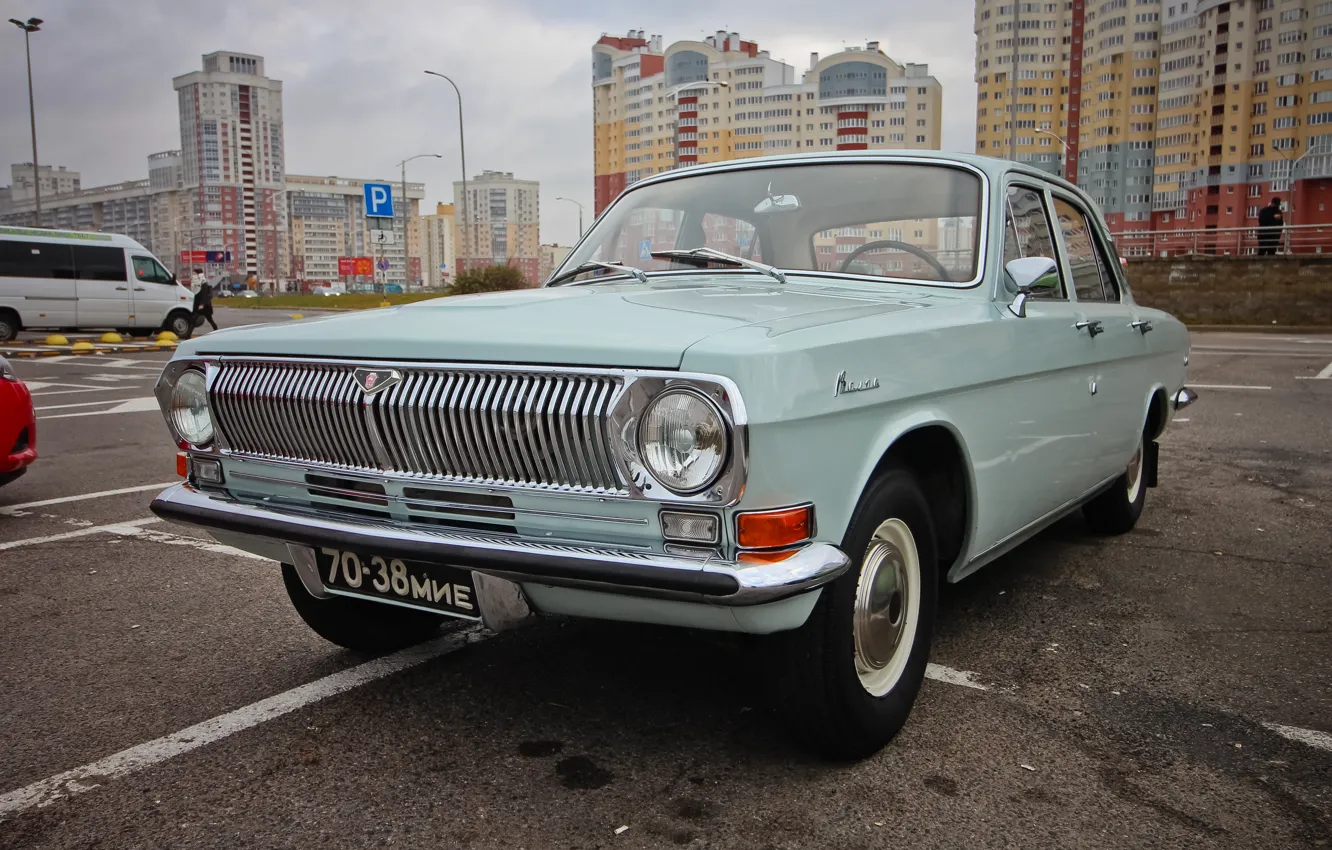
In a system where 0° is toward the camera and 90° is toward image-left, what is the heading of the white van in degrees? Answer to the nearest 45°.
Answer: approximately 270°

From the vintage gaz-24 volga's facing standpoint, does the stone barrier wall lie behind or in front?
behind

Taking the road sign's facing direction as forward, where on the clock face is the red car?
The red car is roughly at 12 o'clock from the road sign.

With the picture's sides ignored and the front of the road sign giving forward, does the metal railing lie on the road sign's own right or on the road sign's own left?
on the road sign's own left

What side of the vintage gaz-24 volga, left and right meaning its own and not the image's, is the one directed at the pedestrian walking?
right

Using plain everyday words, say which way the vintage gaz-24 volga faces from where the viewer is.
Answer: facing the viewer and to the left of the viewer

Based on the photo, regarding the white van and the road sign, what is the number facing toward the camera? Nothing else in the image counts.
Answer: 1

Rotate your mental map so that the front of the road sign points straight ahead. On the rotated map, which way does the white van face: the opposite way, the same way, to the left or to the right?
to the left

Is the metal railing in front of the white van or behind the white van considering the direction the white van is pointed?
in front

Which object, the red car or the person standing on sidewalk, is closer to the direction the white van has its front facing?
the person standing on sidewalk

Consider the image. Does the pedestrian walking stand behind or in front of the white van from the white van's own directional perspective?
in front

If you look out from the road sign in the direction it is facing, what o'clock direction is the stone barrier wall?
The stone barrier wall is roughly at 10 o'clock from the road sign.

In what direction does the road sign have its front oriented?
toward the camera

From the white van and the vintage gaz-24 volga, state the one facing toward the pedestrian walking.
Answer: the white van
